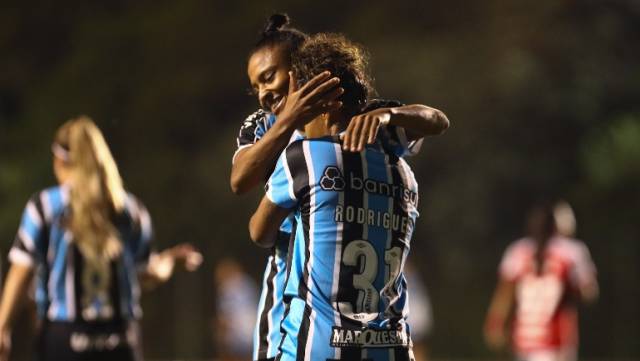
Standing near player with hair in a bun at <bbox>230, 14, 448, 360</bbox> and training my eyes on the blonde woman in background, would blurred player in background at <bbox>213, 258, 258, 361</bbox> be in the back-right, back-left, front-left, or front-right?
front-right

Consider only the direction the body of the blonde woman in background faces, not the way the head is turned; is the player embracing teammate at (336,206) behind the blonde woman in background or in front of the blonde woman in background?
behind

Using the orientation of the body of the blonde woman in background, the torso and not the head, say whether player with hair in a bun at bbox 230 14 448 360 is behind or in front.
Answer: behind

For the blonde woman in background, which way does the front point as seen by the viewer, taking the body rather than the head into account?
away from the camera

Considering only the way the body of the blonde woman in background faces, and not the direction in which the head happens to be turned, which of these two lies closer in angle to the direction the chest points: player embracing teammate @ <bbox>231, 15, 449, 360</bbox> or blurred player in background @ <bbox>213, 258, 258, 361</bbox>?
the blurred player in background

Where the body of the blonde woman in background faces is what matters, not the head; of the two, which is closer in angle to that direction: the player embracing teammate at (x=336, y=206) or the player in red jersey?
the player in red jersey

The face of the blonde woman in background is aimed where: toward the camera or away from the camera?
away from the camera

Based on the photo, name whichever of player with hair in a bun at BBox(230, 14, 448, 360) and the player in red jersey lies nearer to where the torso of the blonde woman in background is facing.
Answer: the player in red jersey

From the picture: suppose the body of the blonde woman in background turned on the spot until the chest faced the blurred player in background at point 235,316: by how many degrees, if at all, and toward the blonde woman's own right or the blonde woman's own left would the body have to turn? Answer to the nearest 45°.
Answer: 0° — they already face them

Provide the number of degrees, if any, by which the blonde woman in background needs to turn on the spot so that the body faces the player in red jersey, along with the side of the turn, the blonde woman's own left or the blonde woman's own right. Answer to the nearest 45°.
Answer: approximately 45° to the blonde woman's own right
